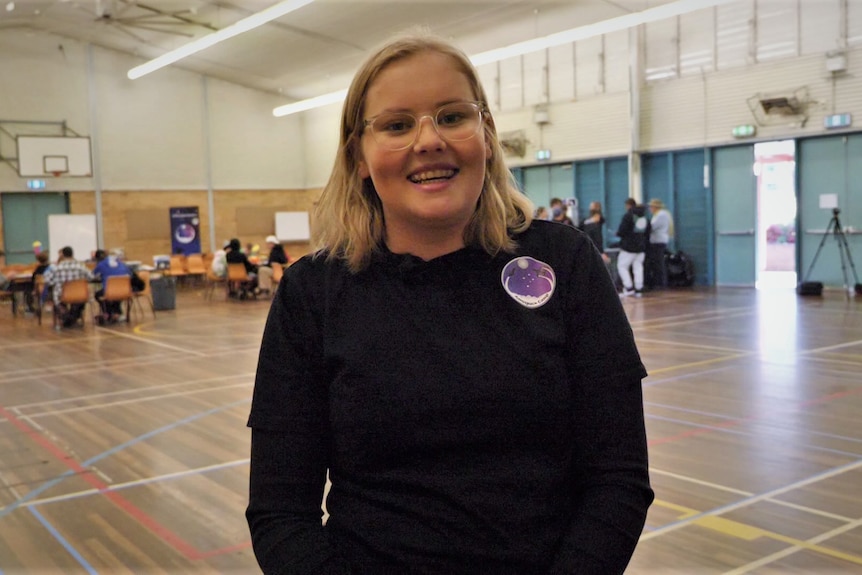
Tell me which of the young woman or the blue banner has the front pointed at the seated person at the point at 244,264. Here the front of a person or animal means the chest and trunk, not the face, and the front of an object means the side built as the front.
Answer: the blue banner

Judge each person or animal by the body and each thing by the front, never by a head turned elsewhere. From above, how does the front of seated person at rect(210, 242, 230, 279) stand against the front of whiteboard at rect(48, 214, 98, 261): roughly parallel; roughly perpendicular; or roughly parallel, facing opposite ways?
roughly perpendicular

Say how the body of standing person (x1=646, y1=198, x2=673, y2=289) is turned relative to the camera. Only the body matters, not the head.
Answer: to the viewer's left

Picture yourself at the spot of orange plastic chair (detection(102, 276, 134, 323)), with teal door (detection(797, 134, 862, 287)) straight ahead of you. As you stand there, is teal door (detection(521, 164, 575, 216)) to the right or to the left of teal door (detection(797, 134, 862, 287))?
left

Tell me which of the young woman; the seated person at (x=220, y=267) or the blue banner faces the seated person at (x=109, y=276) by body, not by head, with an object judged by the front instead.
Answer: the blue banner

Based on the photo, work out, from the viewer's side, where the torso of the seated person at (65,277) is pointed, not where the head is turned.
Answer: away from the camera

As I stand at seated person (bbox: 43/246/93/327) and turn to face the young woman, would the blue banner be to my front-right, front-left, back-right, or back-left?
back-left

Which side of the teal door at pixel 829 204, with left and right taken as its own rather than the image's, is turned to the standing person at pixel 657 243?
right
